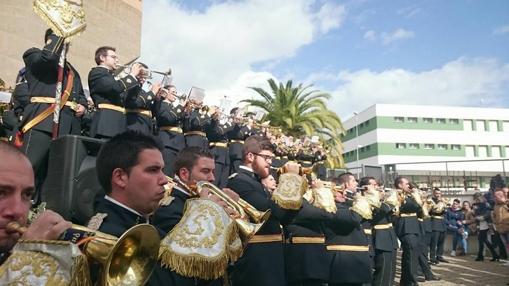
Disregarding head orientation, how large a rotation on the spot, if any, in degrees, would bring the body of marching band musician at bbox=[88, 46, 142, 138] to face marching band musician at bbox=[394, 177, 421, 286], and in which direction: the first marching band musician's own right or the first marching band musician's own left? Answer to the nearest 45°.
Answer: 0° — they already face them

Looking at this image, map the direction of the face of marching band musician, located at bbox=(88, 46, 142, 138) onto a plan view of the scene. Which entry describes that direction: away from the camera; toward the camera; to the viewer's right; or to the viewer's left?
to the viewer's right

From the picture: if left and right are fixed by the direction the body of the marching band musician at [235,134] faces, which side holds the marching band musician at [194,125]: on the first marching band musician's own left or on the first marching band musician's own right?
on the first marching band musician's own right

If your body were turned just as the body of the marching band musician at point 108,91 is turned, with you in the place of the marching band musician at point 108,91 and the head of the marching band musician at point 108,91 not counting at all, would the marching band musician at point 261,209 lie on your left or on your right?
on your right

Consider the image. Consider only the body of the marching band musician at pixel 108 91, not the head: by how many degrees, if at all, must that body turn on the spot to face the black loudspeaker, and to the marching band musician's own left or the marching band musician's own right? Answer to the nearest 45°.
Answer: approximately 90° to the marching band musician's own right

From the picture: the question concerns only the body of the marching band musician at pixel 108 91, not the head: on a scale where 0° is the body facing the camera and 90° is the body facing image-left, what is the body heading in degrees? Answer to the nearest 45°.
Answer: approximately 270°

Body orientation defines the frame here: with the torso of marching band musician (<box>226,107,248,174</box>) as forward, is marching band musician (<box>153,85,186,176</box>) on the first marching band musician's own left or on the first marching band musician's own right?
on the first marching band musician's own right

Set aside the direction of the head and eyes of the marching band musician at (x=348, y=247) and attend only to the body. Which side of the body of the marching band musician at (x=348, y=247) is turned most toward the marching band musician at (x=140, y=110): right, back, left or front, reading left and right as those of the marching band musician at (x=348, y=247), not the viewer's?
back

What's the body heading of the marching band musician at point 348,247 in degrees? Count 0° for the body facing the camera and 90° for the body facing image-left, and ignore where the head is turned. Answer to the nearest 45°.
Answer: approximately 270°
